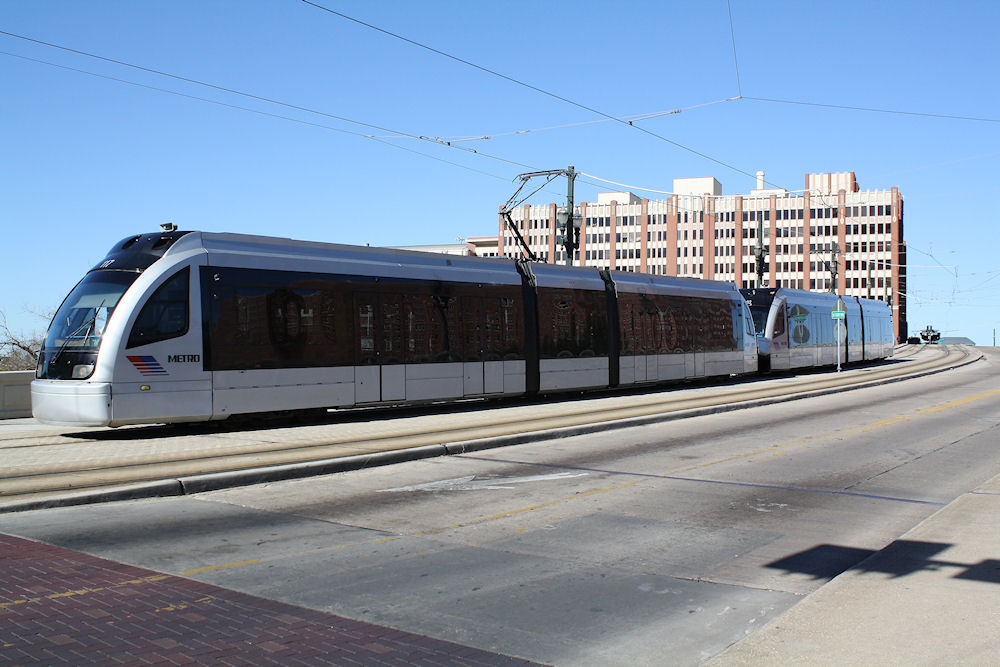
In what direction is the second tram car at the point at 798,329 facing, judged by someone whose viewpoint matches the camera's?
facing the viewer and to the left of the viewer

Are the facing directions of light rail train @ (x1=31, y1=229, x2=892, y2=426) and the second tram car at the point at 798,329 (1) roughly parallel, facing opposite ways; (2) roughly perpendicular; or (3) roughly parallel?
roughly parallel

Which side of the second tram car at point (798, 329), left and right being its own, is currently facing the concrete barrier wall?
front

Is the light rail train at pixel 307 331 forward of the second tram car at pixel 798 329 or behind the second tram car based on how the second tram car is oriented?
forward

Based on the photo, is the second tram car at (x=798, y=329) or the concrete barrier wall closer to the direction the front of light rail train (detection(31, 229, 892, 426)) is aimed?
the concrete barrier wall

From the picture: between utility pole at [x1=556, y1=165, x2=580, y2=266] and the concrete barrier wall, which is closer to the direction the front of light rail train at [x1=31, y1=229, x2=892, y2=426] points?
the concrete barrier wall
